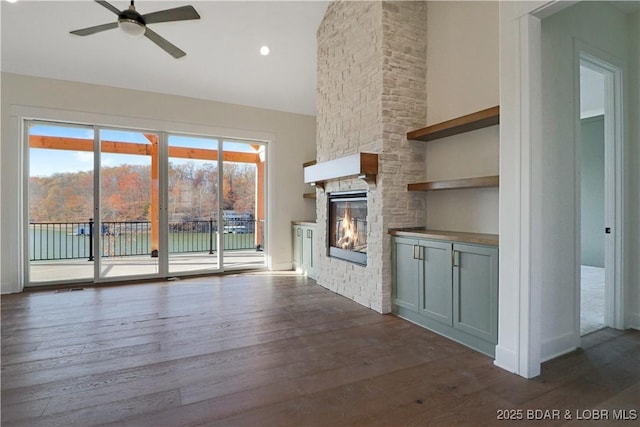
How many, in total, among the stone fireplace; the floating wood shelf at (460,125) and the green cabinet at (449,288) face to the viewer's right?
0

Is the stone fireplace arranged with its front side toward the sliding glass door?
no

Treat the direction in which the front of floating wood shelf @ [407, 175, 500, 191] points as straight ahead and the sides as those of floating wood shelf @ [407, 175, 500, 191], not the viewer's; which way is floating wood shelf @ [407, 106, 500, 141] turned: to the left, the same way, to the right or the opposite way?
the same way

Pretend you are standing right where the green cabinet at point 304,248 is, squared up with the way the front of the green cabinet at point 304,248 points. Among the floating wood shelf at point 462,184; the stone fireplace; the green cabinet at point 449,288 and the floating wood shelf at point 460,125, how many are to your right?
0

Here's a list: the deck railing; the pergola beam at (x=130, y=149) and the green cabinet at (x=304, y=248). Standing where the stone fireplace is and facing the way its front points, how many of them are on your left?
0

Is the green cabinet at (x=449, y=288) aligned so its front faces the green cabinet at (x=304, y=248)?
no

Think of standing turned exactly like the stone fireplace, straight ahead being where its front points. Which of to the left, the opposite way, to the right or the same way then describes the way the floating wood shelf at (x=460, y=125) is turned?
the same way

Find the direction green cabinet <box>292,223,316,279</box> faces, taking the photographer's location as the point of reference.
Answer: facing the viewer and to the left of the viewer

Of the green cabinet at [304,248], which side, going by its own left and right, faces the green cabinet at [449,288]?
left

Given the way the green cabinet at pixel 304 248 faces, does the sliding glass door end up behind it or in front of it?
in front

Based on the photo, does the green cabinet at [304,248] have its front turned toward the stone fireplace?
no

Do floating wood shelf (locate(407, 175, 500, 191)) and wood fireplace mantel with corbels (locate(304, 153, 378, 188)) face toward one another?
no

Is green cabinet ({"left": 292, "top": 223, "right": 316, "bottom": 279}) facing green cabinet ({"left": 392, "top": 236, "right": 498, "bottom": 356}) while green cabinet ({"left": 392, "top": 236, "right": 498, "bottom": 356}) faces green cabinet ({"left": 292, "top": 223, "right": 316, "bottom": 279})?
no

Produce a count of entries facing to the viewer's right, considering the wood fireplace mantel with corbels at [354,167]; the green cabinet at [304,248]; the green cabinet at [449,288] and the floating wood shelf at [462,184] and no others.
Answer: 0

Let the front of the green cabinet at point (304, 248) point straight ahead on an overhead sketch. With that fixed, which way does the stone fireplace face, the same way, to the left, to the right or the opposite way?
the same way

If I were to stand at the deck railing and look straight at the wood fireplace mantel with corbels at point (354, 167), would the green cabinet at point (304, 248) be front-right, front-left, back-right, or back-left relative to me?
front-left

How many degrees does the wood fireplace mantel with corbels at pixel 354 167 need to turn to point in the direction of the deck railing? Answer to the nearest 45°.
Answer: approximately 45° to its right
